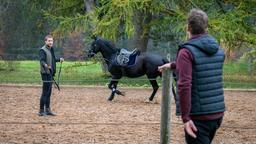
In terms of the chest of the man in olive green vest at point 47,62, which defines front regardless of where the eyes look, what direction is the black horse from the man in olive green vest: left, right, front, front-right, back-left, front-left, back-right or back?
left

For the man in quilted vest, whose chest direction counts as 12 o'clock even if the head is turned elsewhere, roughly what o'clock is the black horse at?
The black horse is roughly at 1 o'clock from the man in quilted vest.

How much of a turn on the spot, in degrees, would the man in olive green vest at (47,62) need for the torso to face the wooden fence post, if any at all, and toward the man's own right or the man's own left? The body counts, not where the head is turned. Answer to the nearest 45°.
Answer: approximately 45° to the man's own right

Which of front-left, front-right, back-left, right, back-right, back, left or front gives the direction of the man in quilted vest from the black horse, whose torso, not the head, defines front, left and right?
left

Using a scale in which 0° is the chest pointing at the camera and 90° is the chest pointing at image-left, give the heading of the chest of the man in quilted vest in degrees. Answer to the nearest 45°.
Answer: approximately 135°

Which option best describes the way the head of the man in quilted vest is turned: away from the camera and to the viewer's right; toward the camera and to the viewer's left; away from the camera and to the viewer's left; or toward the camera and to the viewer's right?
away from the camera and to the viewer's left

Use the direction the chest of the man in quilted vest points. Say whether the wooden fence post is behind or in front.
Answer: in front

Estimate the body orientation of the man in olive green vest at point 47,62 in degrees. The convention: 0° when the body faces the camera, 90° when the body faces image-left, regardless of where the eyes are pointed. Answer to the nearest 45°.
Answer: approximately 315°

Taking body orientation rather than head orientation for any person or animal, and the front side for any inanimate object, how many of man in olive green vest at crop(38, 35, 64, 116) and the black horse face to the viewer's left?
1

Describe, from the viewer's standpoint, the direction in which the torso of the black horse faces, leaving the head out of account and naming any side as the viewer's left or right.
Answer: facing to the left of the viewer

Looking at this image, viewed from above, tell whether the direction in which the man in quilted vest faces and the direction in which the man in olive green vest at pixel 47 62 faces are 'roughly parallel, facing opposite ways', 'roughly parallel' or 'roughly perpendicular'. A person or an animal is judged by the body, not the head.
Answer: roughly parallel, facing opposite ways
